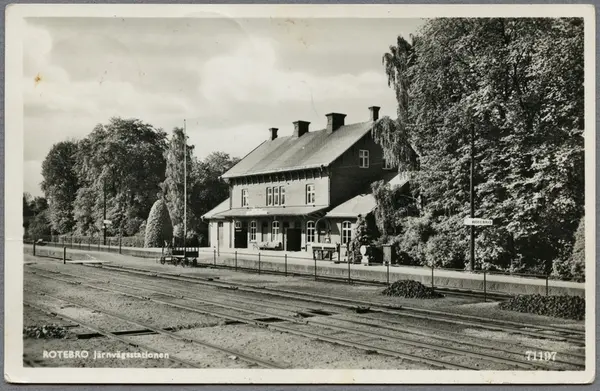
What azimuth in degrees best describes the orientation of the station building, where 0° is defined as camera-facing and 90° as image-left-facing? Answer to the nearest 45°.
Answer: approximately 45°

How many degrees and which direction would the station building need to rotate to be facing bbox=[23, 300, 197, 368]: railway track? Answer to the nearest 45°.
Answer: approximately 45° to its left

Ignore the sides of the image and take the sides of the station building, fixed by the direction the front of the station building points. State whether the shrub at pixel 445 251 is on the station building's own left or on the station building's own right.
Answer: on the station building's own left

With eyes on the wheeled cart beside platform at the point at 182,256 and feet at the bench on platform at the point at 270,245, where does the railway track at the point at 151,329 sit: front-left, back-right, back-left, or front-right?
front-left

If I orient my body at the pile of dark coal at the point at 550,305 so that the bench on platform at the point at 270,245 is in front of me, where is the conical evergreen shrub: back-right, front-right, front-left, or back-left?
front-left

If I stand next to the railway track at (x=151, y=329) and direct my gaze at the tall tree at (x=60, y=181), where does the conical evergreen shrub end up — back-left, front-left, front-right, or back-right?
front-right

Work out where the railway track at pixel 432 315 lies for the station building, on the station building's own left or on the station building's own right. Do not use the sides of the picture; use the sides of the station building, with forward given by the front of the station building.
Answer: on the station building's own left
